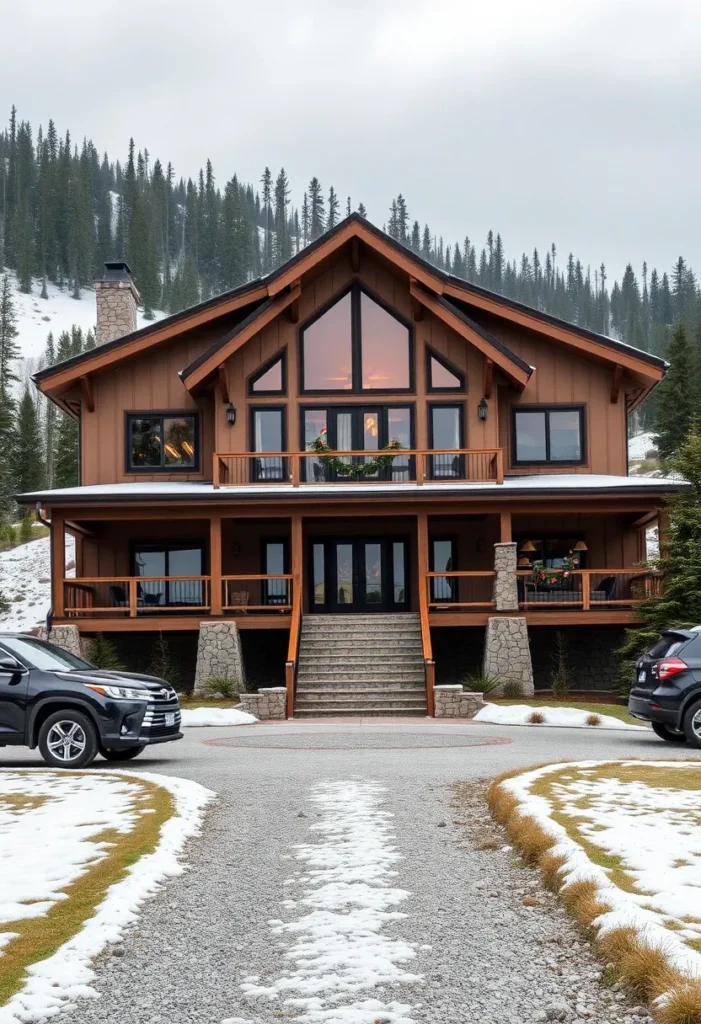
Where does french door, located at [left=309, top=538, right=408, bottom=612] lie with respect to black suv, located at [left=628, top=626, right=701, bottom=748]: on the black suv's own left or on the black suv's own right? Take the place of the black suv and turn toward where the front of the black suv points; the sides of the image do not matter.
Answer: on the black suv's own left

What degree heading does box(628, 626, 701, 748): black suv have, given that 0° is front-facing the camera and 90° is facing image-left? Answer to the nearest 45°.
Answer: approximately 225°

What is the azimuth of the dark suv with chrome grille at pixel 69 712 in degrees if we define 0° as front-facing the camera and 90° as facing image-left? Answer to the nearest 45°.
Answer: approximately 315°

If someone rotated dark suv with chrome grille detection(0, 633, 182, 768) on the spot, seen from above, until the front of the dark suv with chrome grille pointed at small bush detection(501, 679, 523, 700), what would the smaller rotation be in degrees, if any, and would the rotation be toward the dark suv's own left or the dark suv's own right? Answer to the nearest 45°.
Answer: approximately 90° to the dark suv's own left

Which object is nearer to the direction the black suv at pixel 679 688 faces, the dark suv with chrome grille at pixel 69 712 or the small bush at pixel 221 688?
the small bush

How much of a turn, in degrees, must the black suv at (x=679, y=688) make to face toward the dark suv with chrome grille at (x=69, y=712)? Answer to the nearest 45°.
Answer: approximately 180°

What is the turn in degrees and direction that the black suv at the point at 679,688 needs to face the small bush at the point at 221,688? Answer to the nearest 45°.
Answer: approximately 90° to its left

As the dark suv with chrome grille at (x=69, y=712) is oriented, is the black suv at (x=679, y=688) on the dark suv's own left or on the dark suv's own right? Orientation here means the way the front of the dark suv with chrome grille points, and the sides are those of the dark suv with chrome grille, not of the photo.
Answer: on the dark suv's own left

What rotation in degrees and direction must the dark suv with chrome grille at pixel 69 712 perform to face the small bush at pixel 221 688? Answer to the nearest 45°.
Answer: approximately 135° to its left

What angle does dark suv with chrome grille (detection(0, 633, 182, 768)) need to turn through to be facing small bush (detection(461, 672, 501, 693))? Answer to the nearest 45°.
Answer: approximately 90° to its left
